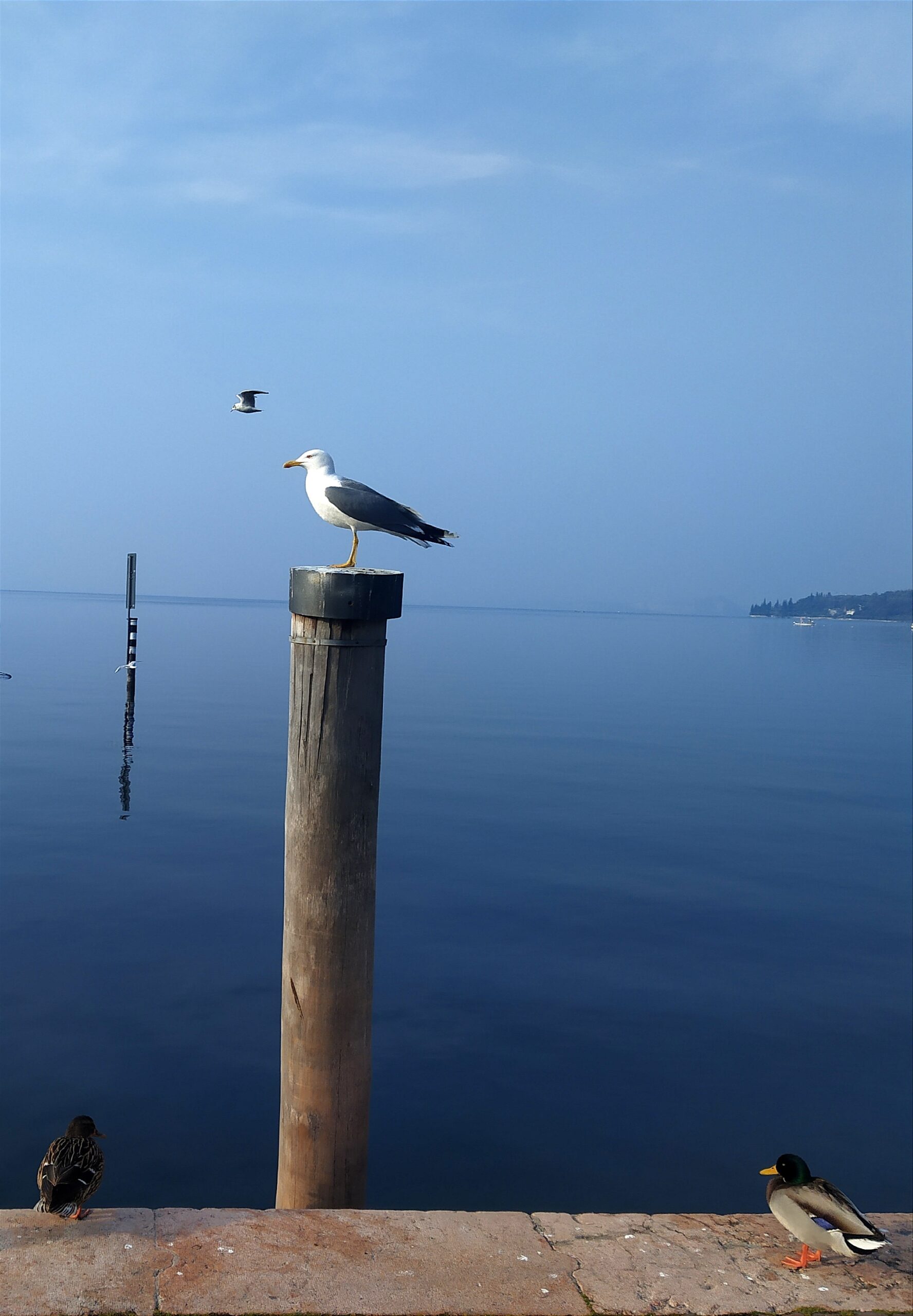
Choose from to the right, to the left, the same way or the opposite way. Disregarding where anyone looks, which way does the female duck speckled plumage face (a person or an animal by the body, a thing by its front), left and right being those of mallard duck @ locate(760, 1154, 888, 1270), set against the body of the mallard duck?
to the right

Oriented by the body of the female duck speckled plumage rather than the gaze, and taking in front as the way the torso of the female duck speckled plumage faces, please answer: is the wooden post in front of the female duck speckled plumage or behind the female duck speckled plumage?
in front

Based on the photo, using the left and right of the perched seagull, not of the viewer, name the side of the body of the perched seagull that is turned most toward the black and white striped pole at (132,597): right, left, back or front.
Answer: right

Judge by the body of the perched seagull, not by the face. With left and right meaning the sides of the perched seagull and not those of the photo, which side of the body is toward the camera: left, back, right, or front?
left

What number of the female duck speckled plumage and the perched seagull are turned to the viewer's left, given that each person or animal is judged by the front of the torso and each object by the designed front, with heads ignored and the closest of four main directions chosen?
1

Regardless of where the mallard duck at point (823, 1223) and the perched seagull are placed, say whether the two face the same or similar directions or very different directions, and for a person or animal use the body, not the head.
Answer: same or similar directions

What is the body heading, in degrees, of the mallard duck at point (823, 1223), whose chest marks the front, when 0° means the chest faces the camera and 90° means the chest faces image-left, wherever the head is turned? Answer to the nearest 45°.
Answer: approximately 90°

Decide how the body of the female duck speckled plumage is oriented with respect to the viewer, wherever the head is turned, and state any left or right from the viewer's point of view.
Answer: facing away from the viewer and to the right of the viewer

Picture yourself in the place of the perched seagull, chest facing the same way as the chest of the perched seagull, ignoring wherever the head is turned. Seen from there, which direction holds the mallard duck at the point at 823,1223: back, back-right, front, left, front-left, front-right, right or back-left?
back-left

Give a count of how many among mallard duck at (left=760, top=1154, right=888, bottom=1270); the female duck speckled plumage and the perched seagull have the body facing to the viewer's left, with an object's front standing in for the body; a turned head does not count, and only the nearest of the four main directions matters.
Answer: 2

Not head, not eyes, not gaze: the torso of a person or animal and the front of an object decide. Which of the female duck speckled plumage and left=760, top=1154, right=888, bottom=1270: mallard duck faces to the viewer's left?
the mallard duck
